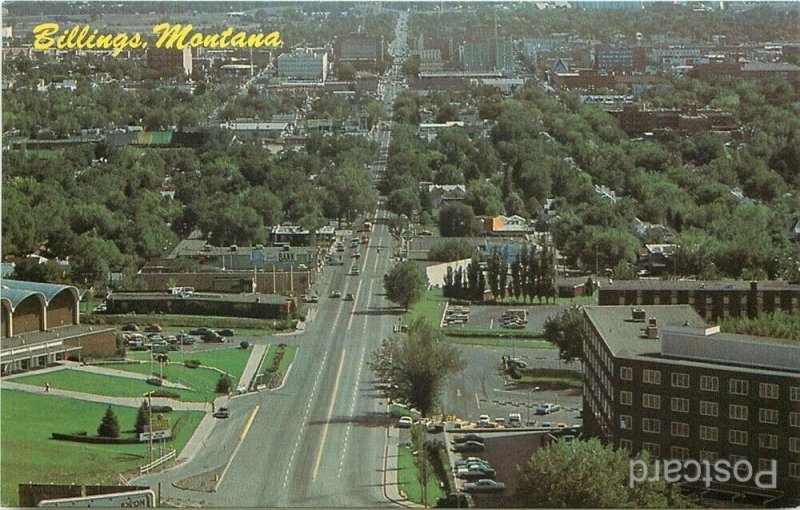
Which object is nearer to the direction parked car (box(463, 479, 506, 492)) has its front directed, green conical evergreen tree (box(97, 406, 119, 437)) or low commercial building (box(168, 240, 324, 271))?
the green conical evergreen tree

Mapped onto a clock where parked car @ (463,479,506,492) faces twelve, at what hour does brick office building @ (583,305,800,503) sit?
The brick office building is roughly at 6 o'clock from the parked car.

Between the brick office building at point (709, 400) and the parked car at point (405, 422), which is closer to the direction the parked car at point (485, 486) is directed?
the parked car

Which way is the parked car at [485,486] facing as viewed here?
to the viewer's left

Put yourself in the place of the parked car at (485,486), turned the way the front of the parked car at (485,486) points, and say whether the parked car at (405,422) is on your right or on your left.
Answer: on your right

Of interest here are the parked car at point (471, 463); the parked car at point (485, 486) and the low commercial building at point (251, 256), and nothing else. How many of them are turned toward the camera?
1

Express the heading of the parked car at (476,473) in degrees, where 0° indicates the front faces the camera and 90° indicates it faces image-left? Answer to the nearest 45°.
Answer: approximately 90°

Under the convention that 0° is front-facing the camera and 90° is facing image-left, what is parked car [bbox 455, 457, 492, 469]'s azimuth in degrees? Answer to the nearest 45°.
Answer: approximately 90°

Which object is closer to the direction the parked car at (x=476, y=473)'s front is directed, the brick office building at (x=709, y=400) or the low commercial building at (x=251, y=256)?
the low commercial building

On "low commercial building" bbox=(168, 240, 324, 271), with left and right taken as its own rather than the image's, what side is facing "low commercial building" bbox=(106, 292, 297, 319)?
front
